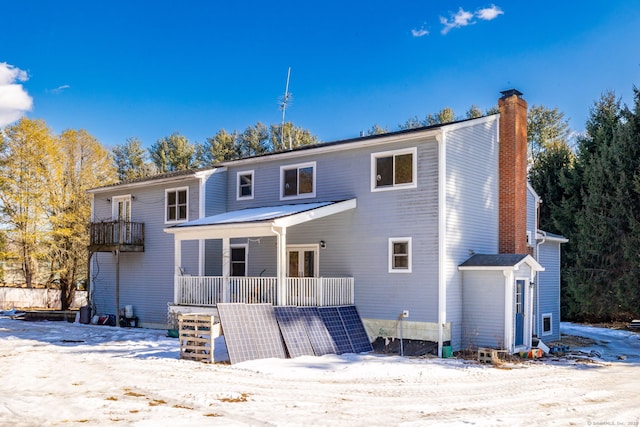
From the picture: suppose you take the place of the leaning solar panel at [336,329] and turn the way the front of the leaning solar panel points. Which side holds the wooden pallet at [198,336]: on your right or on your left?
on your right

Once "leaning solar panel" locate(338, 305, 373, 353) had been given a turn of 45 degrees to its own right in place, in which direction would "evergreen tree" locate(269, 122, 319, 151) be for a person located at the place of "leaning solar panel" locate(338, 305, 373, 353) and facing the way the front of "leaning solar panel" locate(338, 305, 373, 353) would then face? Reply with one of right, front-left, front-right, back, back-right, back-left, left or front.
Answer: back

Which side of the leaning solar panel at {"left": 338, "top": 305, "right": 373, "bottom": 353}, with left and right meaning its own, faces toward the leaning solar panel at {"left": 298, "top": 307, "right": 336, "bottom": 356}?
right

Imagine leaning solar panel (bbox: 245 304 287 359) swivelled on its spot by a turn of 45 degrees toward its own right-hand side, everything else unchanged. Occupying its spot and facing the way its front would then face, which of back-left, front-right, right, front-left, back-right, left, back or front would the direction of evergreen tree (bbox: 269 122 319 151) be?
back

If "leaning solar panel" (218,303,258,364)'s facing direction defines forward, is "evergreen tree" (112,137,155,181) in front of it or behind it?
behind

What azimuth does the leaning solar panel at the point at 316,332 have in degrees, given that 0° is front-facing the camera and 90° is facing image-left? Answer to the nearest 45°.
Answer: approximately 315°

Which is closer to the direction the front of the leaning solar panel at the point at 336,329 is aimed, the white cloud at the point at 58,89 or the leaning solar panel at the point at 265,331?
the leaning solar panel

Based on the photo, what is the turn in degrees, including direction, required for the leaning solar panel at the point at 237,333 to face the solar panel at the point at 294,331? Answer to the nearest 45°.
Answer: approximately 90° to its left

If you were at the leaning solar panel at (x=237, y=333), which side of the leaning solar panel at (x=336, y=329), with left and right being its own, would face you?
right
